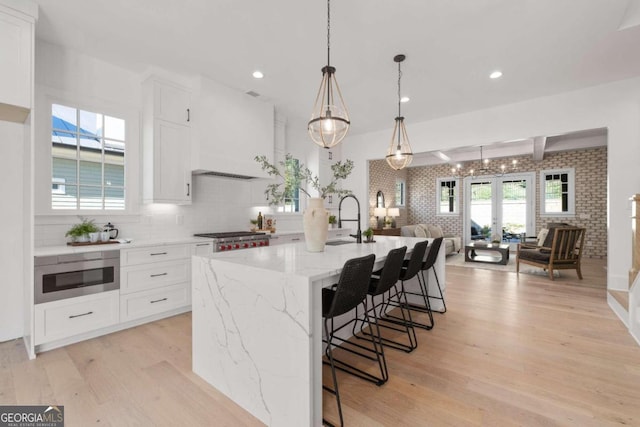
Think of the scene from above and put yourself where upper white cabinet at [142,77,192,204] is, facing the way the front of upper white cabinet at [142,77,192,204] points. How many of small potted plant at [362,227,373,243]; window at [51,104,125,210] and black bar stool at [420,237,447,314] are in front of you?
2

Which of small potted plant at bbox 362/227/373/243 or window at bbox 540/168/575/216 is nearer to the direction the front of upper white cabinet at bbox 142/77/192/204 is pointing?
the small potted plant

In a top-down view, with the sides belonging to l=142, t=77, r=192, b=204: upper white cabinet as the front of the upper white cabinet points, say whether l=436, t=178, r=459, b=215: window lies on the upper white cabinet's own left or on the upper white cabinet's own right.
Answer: on the upper white cabinet's own left

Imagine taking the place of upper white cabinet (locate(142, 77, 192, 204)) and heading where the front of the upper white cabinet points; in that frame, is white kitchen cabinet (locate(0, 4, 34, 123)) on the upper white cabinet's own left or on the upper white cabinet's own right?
on the upper white cabinet's own right

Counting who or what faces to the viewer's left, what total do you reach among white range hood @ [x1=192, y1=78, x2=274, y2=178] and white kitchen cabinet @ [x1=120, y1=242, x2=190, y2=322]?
0

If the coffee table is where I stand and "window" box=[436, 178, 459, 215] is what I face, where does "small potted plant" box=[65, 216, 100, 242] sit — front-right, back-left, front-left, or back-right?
back-left

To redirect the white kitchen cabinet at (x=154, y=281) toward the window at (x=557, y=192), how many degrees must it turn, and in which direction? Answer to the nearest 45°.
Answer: approximately 45° to its left

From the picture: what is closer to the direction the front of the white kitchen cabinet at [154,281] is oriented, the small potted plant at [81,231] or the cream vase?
the cream vase
